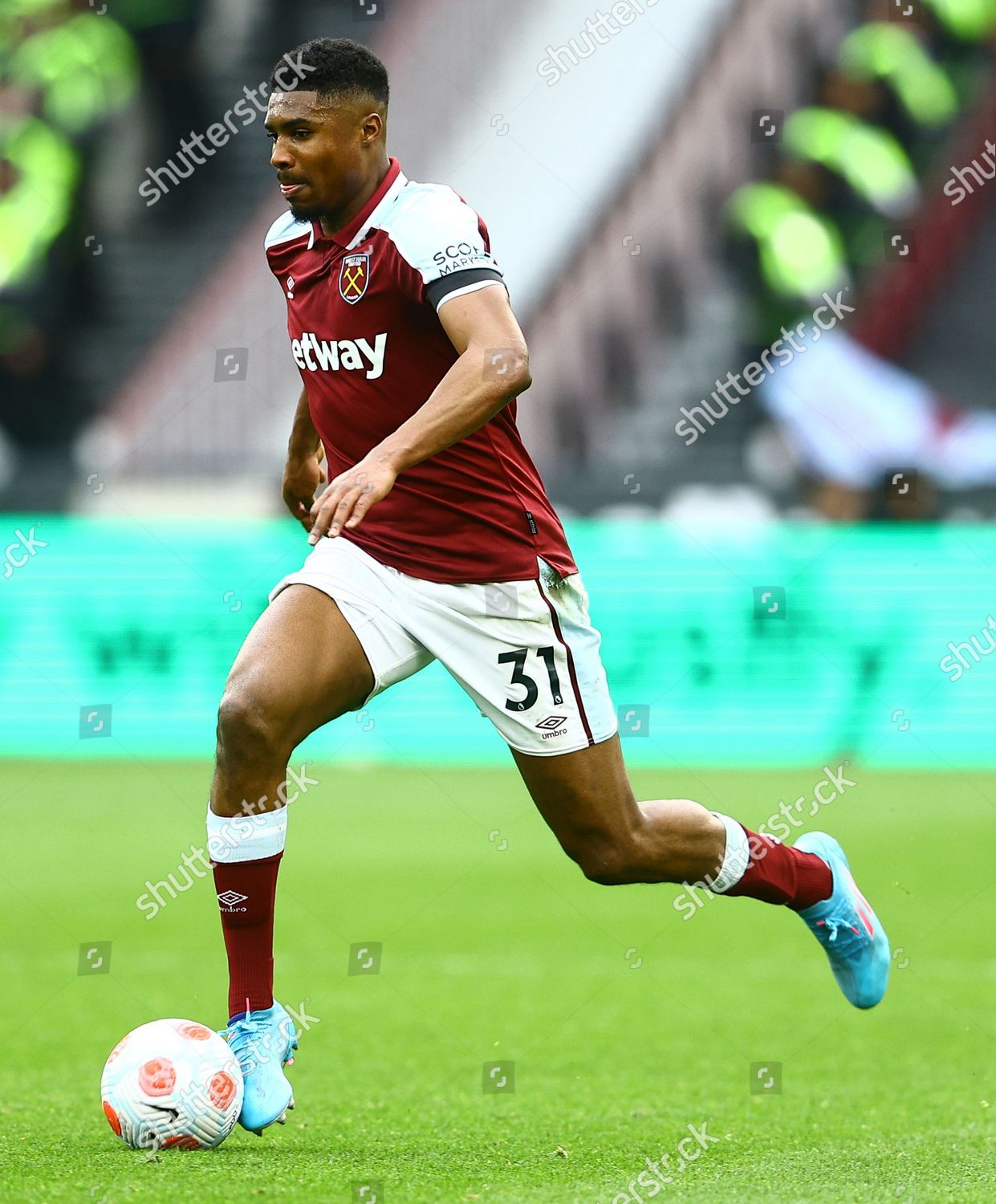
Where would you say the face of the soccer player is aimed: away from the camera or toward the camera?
toward the camera

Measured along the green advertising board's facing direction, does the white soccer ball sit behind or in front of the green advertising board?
in front

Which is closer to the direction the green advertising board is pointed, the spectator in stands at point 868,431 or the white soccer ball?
the white soccer ball

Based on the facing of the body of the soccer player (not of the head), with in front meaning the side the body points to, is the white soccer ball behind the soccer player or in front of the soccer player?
in front

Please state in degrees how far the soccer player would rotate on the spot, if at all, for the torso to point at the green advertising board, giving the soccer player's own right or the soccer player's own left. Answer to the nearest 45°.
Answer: approximately 135° to the soccer player's own right

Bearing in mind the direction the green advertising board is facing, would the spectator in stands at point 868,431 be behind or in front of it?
behind

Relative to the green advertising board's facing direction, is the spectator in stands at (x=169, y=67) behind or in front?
behind

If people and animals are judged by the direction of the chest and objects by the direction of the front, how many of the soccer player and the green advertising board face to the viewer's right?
0

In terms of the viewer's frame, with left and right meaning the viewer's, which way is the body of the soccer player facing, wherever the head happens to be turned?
facing the viewer and to the left of the viewer

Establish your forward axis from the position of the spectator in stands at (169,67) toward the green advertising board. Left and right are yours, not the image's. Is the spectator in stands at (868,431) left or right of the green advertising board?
left

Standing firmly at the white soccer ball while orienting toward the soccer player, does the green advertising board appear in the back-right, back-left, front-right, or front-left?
front-left

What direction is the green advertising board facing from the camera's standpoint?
toward the camera
